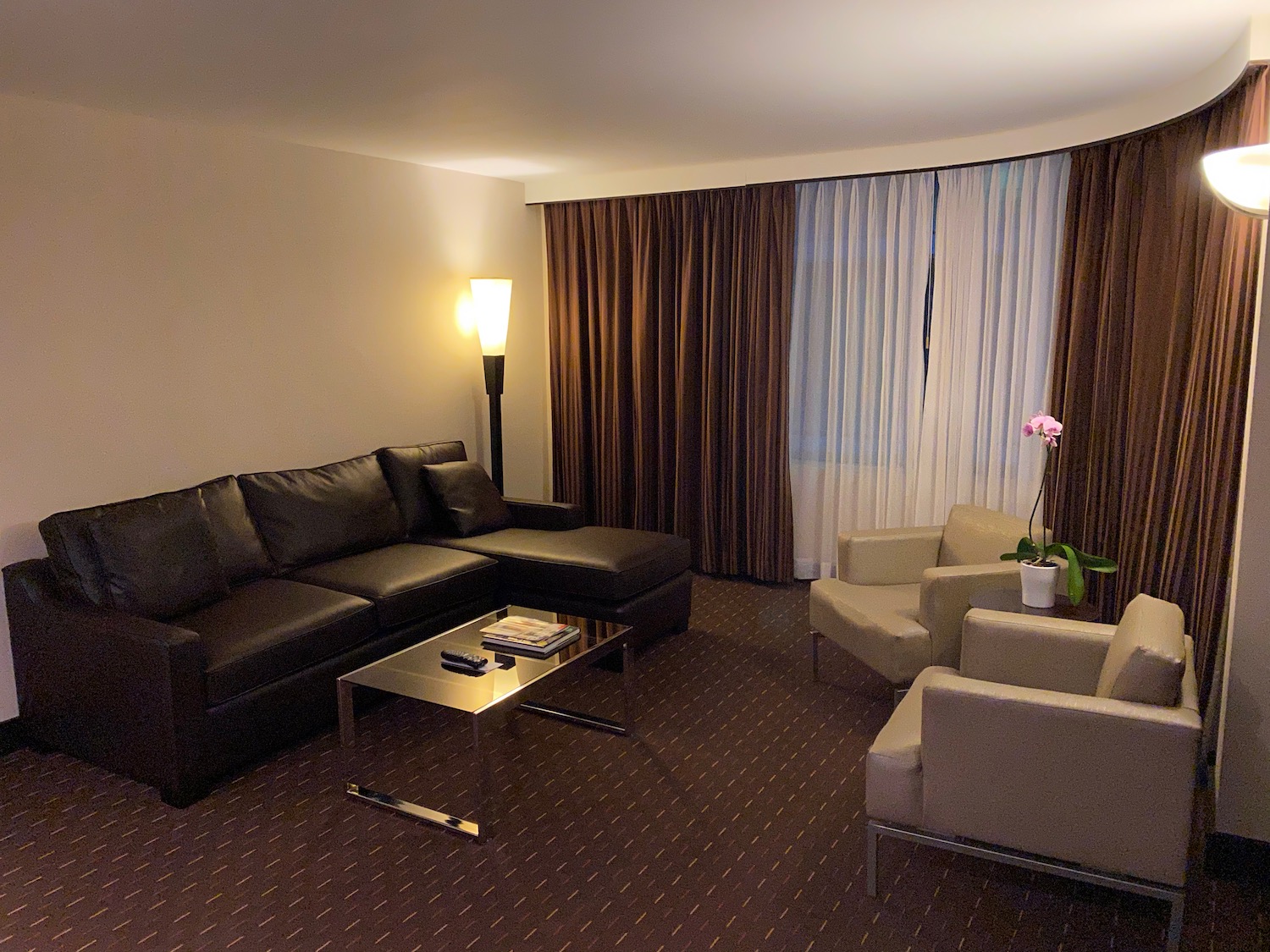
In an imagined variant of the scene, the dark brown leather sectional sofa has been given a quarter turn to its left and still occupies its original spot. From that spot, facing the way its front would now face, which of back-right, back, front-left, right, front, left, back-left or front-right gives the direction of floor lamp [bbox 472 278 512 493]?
front

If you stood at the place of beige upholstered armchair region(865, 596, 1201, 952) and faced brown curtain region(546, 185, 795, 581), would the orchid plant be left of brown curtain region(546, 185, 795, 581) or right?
right

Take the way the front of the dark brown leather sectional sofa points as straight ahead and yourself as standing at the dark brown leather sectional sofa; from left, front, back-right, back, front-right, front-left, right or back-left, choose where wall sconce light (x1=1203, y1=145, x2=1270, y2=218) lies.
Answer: front

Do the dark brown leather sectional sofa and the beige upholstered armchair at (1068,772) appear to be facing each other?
yes

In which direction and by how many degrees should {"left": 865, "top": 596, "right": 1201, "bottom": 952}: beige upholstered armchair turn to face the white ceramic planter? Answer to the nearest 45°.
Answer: approximately 90° to its right

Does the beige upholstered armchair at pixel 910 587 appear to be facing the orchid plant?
no

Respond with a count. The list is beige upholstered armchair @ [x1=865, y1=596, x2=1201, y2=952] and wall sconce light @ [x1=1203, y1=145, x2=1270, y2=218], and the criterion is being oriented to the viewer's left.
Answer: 2

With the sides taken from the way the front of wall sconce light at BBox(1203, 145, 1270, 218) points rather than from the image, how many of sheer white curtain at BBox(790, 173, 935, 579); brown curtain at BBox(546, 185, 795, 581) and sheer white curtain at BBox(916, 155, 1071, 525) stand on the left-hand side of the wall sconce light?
0

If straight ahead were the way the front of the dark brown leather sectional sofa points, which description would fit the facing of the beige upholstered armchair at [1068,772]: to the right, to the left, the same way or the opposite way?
the opposite way

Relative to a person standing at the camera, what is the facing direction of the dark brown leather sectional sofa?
facing the viewer and to the right of the viewer

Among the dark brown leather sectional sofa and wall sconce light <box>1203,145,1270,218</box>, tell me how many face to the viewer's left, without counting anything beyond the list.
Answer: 1

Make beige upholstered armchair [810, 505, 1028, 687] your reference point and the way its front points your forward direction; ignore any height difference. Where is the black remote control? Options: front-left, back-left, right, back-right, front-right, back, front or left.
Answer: front

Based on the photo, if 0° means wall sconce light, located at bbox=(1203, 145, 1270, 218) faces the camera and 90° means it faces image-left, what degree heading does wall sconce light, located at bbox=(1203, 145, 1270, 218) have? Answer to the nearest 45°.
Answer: approximately 90°

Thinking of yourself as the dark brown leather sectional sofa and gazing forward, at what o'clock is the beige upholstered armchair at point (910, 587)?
The beige upholstered armchair is roughly at 11 o'clock from the dark brown leather sectional sofa.

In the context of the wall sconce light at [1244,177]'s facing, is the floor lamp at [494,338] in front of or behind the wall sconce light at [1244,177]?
in front

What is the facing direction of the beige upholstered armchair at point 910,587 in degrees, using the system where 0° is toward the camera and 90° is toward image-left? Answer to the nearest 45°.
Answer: approximately 45°

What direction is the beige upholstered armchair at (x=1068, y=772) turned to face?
to the viewer's left

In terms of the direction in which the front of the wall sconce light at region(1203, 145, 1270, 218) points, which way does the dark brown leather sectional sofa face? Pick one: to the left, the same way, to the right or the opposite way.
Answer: the opposite way

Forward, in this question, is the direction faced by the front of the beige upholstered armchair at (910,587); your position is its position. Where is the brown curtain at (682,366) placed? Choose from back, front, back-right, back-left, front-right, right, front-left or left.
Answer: right
